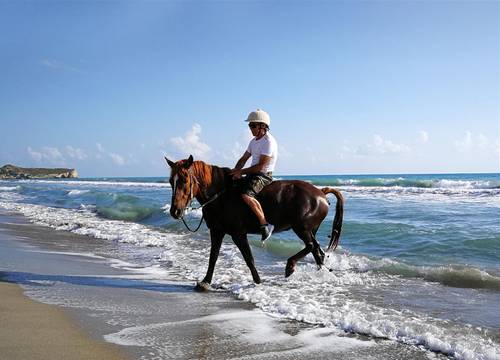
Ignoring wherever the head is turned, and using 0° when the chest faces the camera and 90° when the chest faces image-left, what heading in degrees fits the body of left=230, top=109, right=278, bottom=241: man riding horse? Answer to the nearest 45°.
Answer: approximately 45°

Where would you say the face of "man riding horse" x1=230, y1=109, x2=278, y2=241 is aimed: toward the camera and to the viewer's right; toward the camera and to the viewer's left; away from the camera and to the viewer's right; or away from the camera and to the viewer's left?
toward the camera and to the viewer's left
